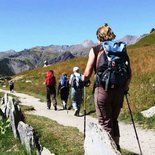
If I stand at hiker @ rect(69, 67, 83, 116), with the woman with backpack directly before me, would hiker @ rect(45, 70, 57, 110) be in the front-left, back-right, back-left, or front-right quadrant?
back-right

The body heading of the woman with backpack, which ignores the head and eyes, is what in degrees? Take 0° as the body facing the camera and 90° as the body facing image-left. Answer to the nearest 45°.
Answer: approximately 135°

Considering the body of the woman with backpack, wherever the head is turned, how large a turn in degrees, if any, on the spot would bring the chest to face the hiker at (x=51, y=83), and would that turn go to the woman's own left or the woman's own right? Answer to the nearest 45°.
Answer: approximately 45° to the woman's own right
